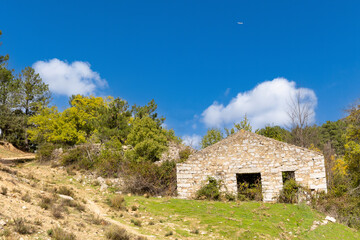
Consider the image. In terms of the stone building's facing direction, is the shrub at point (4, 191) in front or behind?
in front

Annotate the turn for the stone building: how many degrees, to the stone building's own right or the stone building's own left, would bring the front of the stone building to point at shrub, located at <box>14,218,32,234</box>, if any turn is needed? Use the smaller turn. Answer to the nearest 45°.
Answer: approximately 45° to the stone building's own right

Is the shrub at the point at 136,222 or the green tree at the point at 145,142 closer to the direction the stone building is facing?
the shrub

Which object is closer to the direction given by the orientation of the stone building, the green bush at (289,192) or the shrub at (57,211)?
the shrub

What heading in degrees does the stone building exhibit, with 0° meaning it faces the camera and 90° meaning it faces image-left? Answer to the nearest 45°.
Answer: approximately 0°

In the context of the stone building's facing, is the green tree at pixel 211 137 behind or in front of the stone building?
behind

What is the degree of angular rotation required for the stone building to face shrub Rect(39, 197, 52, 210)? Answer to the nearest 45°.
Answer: approximately 45° to its right

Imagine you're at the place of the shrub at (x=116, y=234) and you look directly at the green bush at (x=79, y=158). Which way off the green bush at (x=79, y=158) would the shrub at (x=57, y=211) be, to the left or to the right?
left

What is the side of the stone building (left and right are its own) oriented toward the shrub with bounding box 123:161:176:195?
right

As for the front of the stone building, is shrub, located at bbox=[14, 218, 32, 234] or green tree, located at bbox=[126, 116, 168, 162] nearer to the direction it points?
the shrub
